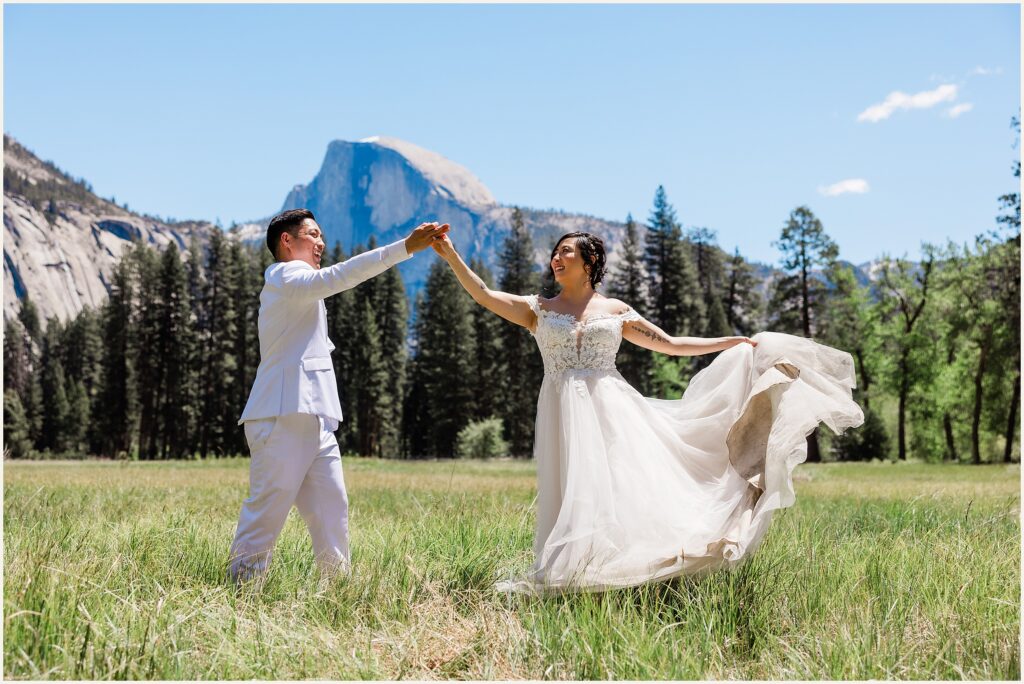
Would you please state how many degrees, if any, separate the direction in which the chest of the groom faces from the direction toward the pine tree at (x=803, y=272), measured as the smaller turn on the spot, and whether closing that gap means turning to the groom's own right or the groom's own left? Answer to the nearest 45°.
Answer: approximately 45° to the groom's own left

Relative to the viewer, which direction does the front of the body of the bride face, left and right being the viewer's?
facing the viewer

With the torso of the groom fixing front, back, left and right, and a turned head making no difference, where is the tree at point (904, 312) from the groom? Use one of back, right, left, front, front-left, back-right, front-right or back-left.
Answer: front-left

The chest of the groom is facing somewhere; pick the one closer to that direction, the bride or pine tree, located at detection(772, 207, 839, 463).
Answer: the bride

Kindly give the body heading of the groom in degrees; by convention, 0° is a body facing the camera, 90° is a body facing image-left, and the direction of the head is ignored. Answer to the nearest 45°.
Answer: approximately 270°

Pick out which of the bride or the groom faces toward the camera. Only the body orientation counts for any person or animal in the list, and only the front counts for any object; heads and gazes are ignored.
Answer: the bride

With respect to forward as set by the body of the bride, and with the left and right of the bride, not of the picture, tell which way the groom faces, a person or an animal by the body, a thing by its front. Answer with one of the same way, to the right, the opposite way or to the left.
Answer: to the left

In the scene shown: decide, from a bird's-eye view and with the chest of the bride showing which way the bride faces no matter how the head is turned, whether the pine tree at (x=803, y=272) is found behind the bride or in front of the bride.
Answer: behind

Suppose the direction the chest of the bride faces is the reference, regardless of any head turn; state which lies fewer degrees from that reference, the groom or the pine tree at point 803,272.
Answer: the groom

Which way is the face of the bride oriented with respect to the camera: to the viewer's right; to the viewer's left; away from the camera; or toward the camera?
to the viewer's left

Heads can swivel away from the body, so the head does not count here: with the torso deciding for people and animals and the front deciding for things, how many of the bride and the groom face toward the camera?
1

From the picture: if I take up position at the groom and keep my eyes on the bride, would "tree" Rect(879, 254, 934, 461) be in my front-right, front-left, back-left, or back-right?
front-left
